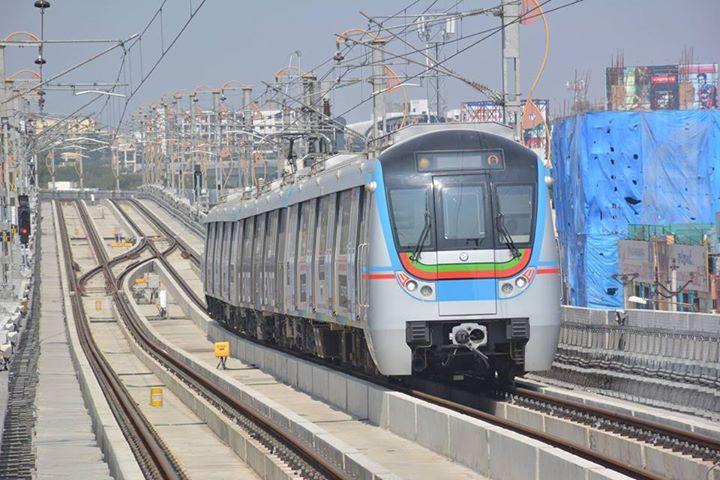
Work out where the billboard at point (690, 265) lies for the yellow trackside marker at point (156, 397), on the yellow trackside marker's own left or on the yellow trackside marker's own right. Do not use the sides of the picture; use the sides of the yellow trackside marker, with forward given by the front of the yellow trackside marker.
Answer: on the yellow trackside marker's own left

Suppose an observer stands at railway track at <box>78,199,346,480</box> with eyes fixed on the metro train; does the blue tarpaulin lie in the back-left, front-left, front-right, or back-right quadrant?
front-left

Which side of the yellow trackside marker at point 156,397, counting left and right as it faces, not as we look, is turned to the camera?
front

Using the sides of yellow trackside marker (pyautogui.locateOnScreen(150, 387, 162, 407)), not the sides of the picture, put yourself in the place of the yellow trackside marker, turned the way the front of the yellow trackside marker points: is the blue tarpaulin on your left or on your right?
on your left
